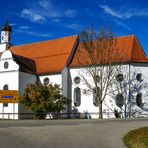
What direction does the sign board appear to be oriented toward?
toward the camera

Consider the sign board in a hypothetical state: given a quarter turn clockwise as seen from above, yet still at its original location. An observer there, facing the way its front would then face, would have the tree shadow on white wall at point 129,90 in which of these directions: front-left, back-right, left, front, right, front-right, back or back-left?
back

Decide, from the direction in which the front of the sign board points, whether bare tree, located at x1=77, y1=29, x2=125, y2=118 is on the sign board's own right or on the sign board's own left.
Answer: on the sign board's own left
